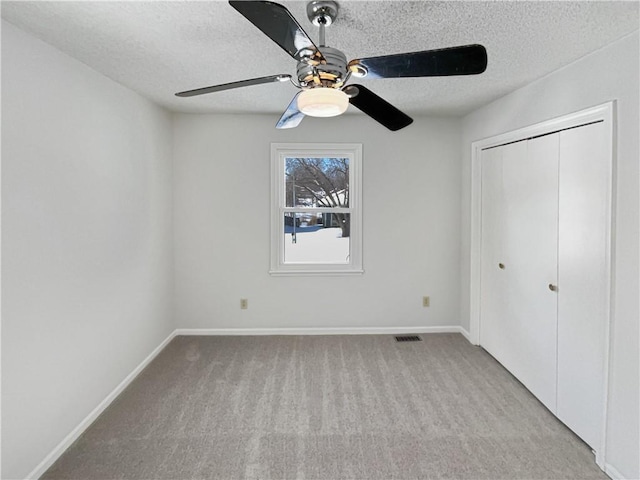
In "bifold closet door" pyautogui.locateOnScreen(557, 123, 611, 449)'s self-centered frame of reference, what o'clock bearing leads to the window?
The window is roughly at 2 o'clock from the bifold closet door.

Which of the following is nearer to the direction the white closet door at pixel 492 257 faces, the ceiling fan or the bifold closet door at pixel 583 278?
the ceiling fan

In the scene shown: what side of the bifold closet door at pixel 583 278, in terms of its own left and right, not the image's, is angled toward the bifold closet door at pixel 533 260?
right

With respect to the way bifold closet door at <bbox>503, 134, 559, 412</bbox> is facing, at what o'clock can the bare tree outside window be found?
The bare tree outside window is roughly at 2 o'clock from the bifold closet door.

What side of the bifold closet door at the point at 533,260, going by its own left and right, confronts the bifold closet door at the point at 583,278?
left

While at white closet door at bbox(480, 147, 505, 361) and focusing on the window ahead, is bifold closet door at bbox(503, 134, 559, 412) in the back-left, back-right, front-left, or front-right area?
back-left

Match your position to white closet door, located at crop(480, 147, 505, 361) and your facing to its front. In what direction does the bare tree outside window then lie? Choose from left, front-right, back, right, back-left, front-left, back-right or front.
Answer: front-right

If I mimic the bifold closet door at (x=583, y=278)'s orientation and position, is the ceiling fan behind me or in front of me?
in front

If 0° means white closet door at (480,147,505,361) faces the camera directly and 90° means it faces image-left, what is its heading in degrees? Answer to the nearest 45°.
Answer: approximately 45°
